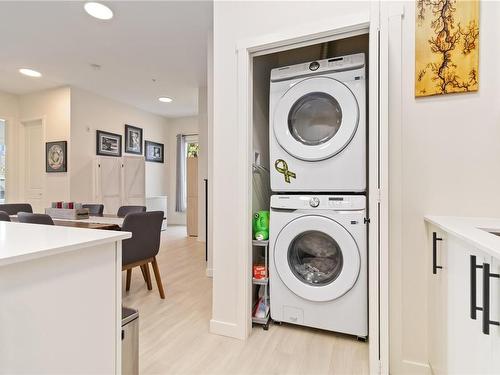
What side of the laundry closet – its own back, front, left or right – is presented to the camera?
front

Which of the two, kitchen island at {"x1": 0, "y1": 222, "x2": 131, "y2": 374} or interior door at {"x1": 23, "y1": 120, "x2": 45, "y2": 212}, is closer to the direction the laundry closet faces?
the kitchen island

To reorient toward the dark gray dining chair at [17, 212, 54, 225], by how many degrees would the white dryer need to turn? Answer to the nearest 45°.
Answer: approximately 90° to its right

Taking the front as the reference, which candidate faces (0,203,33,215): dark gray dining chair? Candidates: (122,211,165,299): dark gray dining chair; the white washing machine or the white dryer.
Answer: (122,211,165,299): dark gray dining chair

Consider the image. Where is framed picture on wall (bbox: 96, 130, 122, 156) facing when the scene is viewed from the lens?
facing the viewer and to the right of the viewer

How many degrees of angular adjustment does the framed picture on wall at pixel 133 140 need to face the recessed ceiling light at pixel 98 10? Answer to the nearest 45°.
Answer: approximately 45° to its right

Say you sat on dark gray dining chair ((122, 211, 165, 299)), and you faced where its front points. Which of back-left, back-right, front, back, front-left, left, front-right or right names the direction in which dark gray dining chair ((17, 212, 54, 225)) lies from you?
front-left

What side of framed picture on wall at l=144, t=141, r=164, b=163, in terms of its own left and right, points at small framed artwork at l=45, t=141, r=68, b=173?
right

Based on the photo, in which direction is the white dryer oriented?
toward the camera

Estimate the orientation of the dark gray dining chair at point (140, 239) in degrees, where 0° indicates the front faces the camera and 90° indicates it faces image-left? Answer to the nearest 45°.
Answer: approximately 135°

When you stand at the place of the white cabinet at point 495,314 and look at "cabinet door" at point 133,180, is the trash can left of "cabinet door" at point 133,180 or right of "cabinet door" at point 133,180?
left

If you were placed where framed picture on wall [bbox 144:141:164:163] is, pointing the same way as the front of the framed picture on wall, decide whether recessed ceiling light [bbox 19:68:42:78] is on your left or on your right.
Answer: on your right
